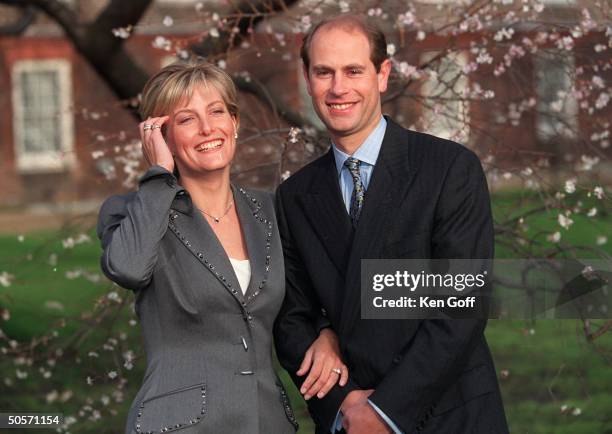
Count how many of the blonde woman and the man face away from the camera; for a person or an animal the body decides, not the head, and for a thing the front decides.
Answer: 0

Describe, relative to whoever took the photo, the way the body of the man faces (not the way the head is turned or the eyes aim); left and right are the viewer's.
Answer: facing the viewer and to the left of the viewer

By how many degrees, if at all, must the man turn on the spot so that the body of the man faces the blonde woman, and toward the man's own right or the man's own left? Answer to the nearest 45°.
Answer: approximately 45° to the man's own right

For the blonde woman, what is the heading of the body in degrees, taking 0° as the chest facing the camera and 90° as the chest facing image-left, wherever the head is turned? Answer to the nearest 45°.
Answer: approximately 315°

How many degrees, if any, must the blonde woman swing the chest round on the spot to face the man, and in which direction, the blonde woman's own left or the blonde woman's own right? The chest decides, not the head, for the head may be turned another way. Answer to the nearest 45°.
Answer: approximately 45° to the blonde woman's own left
